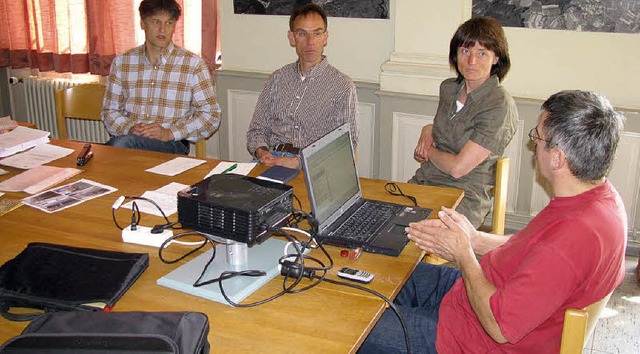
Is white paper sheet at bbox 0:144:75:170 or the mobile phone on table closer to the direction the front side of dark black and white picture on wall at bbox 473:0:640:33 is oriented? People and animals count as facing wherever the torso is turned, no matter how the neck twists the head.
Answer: the mobile phone on table

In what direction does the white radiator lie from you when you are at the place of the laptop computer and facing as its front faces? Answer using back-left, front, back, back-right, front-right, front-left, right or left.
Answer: back

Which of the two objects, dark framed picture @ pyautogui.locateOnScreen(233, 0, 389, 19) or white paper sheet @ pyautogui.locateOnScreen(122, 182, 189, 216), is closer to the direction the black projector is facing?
the white paper sheet

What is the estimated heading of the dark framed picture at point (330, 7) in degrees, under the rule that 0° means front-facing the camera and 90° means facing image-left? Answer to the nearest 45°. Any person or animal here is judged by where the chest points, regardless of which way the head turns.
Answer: approximately 0°

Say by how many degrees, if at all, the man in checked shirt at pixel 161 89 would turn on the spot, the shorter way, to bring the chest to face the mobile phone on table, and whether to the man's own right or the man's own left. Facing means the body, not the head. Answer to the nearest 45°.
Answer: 0° — they already face it

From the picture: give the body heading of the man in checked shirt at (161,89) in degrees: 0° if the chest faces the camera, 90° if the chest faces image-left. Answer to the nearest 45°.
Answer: approximately 0°

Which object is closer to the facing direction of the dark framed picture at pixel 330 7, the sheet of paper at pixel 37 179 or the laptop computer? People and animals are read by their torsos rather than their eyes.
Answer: the laptop computer

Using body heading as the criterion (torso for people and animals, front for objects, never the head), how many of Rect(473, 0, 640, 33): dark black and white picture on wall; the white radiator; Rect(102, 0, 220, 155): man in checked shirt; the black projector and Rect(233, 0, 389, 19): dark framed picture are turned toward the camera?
4

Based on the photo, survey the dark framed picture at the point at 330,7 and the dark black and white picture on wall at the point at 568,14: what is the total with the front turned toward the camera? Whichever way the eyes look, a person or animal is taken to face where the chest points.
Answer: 2
